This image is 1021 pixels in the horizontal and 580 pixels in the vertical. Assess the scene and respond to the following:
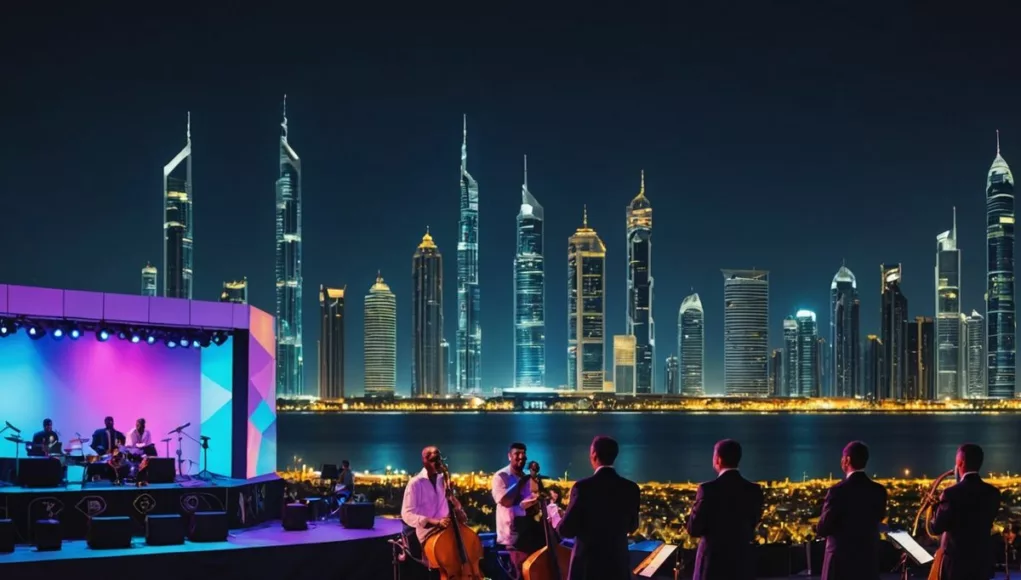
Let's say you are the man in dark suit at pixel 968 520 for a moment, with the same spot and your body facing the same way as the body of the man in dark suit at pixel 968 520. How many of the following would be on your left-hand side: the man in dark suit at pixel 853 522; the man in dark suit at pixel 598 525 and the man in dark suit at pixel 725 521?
3

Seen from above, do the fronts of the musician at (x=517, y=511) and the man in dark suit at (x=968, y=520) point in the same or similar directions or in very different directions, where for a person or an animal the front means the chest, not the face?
very different directions

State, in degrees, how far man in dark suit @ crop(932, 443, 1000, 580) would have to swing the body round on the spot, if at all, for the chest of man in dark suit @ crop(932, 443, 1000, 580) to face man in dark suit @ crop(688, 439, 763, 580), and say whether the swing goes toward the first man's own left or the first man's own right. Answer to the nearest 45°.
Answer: approximately 90° to the first man's own left

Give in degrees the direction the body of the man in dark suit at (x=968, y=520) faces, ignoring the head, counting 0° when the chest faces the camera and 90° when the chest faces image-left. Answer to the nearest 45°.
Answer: approximately 135°

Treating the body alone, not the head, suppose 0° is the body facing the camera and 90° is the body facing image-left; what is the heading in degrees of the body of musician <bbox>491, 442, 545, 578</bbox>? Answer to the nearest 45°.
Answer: approximately 315°

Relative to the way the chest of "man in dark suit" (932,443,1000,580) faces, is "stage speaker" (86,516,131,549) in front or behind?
in front

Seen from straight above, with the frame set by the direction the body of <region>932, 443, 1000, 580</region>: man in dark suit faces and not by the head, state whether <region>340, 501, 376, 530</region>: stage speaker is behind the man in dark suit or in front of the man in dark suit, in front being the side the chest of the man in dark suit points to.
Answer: in front

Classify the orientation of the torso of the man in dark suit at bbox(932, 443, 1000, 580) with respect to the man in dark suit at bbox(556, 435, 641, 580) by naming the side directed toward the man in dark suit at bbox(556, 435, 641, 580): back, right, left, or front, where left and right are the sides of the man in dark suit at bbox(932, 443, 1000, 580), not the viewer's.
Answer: left
